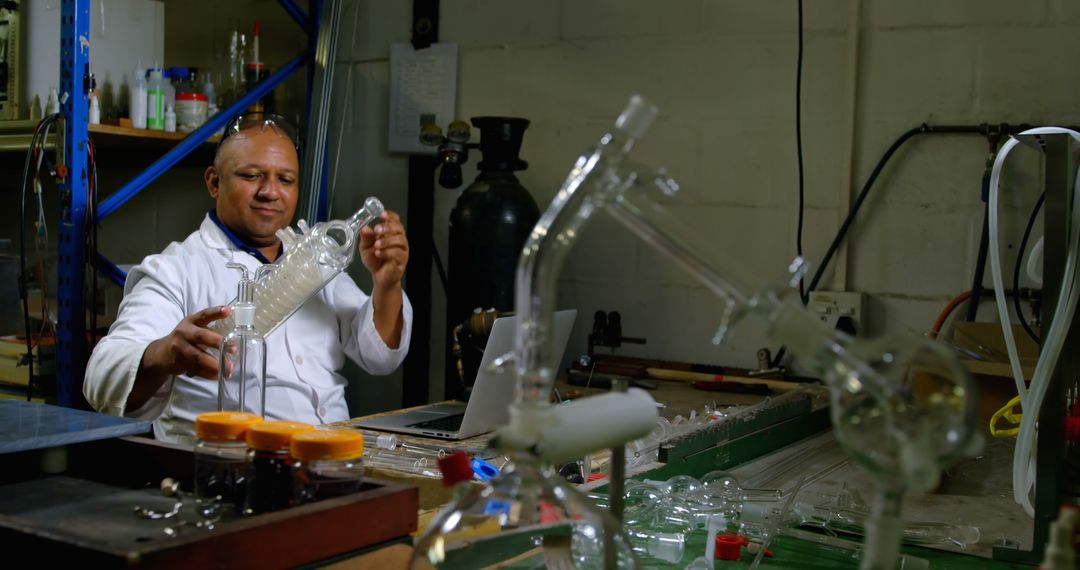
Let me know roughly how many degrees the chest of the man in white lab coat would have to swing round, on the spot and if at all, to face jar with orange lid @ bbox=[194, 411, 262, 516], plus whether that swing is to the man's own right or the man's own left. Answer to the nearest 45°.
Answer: approximately 45° to the man's own right

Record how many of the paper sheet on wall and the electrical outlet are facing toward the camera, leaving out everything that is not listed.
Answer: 2

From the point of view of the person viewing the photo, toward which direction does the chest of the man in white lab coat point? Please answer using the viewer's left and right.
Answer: facing the viewer and to the right of the viewer

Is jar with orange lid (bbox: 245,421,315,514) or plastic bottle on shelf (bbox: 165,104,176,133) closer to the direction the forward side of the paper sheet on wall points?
the jar with orange lid

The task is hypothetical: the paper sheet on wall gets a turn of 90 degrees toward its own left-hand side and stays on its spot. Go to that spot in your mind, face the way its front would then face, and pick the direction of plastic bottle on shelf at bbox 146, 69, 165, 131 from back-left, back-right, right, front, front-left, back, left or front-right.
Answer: back-right

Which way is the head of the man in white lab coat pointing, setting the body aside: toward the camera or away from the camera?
toward the camera

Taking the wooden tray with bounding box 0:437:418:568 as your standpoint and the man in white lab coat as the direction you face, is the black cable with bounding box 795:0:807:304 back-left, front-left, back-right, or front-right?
front-right

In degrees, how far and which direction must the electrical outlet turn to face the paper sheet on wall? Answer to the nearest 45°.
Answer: approximately 90° to its right

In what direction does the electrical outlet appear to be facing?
toward the camera

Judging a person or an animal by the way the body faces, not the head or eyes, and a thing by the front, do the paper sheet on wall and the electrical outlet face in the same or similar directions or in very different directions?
same or similar directions

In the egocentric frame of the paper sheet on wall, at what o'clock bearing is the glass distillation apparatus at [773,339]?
The glass distillation apparatus is roughly at 12 o'clock from the paper sheet on wall.

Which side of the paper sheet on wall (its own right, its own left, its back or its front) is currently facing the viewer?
front
